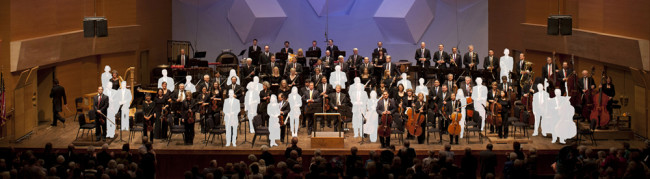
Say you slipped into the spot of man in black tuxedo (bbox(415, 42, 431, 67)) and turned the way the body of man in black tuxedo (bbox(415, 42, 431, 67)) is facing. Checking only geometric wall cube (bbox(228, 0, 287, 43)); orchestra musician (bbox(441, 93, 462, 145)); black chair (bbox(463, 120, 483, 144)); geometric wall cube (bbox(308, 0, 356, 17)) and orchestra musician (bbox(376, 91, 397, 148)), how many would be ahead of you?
3

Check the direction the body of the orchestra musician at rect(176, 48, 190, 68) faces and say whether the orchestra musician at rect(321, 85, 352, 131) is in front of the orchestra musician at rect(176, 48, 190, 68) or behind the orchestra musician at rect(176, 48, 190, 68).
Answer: in front

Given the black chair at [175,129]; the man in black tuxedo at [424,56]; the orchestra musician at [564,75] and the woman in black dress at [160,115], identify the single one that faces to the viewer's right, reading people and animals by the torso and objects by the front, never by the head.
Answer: the black chair

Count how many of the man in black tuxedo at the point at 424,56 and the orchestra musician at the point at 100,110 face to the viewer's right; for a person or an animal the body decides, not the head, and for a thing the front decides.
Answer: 0

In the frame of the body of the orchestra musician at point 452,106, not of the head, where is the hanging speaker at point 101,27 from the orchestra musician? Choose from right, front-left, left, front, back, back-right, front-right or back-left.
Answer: right

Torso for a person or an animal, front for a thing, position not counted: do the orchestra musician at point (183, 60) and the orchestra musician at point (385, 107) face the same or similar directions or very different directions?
same or similar directions

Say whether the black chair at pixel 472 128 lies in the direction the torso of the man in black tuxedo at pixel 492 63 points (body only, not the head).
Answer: yes

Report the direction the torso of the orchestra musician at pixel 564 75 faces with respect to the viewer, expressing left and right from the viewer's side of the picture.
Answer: facing the viewer

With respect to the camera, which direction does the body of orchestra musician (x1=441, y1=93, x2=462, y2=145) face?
toward the camera

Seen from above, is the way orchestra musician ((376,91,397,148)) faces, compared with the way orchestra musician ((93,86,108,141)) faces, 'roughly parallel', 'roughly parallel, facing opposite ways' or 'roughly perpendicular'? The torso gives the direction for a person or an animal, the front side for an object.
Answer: roughly parallel

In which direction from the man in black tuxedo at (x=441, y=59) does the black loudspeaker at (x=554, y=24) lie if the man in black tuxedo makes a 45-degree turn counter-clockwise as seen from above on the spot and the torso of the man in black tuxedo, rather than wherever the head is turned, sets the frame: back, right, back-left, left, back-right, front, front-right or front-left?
front

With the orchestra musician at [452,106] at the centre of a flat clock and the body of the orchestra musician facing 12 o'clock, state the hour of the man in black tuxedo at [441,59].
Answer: The man in black tuxedo is roughly at 6 o'clock from the orchestra musician.

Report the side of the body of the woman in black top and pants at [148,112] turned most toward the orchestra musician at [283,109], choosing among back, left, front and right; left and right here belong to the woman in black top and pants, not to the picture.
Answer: left

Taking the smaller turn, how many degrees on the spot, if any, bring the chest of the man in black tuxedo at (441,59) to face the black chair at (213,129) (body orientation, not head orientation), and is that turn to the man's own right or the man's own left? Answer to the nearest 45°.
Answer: approximately 45° to the man's own right

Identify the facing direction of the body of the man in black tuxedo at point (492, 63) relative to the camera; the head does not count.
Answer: toward the camera

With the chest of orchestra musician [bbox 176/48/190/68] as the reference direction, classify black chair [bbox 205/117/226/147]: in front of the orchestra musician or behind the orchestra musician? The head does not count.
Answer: in front

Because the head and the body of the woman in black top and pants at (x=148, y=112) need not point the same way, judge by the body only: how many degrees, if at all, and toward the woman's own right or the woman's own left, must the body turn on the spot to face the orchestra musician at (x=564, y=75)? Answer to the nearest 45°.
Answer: approximately 90° to the woman's own left

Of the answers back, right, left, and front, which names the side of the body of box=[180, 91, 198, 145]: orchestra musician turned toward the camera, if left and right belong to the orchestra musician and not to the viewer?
front

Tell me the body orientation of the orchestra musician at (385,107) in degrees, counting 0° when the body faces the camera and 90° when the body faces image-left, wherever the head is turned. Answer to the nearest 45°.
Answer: approximately 0°

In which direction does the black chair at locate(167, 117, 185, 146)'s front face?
to the viewer's right
